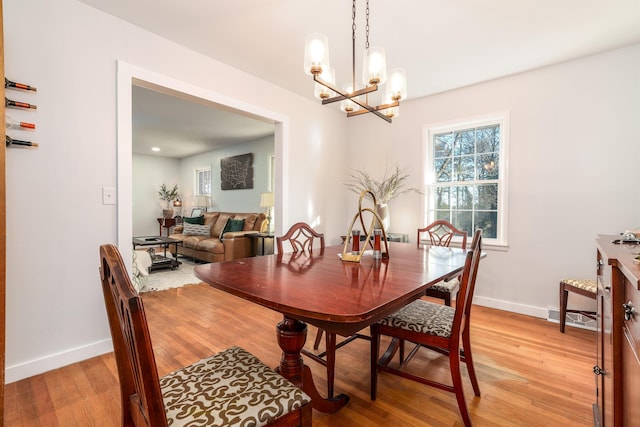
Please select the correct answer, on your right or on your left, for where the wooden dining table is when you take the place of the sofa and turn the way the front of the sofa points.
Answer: on your left

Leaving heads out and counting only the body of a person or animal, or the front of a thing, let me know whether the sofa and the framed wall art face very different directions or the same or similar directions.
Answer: same or similar directions

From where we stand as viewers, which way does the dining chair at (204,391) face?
facing away from the viewer and to the right of the viewer

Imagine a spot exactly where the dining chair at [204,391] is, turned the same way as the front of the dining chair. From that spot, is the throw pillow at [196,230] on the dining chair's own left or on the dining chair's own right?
on the dining chair's own left

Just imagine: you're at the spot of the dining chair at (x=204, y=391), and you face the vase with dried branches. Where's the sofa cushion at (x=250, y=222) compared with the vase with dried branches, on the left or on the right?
left

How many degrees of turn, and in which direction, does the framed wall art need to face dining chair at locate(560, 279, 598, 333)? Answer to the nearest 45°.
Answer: approximately 90° to its left

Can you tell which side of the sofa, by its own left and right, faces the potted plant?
right

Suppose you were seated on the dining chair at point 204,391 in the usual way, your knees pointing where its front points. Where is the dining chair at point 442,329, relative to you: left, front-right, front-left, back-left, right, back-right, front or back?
front-right

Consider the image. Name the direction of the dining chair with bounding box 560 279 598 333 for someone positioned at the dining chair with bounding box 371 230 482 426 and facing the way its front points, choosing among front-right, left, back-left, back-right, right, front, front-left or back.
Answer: back-right

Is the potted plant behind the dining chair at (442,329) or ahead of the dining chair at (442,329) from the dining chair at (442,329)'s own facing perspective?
ahead

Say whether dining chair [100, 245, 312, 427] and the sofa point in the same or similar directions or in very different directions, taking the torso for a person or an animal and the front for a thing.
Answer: very different directions

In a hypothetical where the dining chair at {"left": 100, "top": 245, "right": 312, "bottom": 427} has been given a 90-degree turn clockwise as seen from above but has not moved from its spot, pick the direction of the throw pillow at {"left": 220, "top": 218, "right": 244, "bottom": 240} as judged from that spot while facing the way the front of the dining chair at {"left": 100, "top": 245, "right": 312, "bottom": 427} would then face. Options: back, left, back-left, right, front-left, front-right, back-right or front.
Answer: back-left

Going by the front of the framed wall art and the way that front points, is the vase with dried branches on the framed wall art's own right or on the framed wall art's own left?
on the framed wall art's own left

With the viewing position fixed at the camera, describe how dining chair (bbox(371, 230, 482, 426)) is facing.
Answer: facing to the left of the viewer

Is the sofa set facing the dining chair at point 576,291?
no

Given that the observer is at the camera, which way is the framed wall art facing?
facing the viewer and to the left of the viewer

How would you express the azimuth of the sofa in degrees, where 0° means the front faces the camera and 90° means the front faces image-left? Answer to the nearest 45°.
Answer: approximately 45°

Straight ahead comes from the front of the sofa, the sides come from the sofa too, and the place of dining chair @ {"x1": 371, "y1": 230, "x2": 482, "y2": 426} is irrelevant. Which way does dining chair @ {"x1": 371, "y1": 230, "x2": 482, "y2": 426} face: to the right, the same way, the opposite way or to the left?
to the right

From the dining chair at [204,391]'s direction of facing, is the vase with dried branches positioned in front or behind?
in front

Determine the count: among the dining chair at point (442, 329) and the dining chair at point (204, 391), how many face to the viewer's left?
1
